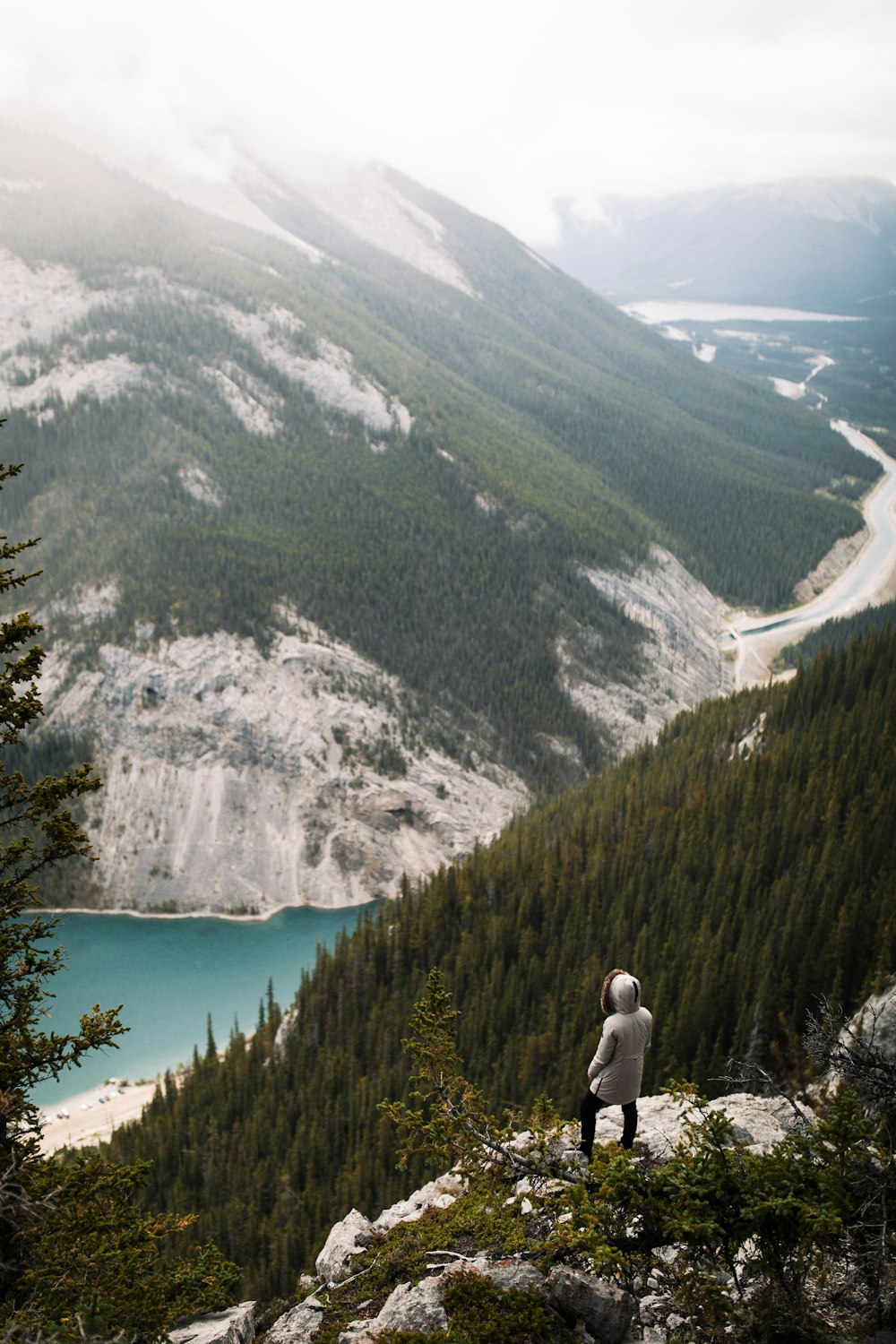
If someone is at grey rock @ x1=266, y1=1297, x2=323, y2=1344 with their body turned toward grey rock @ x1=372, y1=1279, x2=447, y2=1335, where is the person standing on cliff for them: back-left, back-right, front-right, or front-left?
front-left

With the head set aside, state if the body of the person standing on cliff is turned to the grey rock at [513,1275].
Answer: no

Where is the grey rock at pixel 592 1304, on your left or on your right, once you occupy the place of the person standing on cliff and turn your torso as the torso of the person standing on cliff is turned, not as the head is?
on your left

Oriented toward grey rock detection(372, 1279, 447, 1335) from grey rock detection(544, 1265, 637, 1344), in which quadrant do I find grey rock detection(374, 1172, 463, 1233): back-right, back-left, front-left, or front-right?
front-right

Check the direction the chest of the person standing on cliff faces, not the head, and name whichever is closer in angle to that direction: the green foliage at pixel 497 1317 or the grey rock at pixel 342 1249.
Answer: the grey rock

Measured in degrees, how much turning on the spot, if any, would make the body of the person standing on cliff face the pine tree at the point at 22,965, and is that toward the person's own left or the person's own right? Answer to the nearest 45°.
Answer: approximately 45° to the person's own left

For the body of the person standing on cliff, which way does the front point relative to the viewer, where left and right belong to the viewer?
facing away from the viewer and to the left of the viewer
